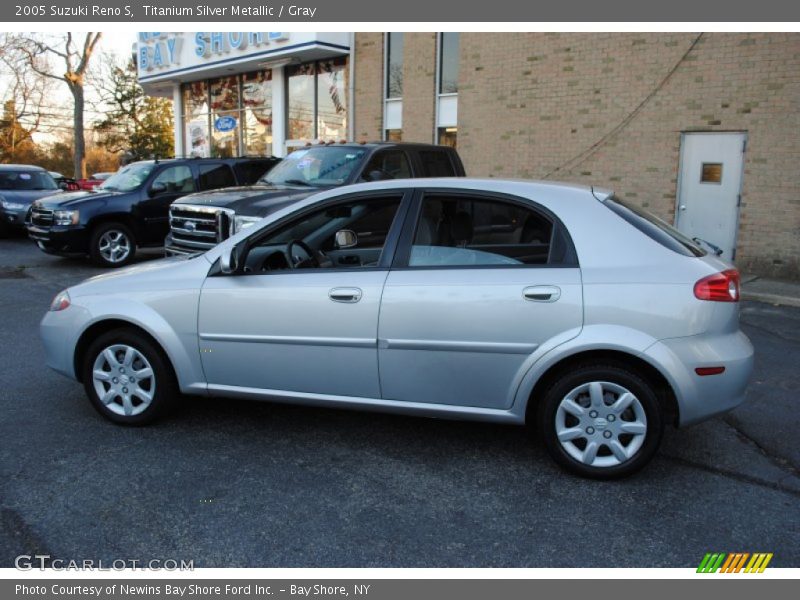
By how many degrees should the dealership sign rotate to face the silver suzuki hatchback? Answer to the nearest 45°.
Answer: approximately 45° to its left

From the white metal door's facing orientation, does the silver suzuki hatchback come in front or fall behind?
in front

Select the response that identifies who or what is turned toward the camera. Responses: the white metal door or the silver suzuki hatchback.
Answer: the white metal door

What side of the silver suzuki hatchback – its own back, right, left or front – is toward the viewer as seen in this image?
left

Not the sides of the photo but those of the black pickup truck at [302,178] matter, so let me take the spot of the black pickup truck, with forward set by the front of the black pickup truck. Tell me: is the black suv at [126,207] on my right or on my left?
on my right

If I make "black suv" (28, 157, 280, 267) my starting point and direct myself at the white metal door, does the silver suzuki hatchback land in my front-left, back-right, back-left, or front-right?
front-right

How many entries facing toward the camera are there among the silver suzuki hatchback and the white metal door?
1

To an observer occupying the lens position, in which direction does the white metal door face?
facing the viewer

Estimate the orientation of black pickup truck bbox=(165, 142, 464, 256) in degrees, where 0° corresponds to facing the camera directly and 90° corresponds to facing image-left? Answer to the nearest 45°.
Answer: approximately 45°

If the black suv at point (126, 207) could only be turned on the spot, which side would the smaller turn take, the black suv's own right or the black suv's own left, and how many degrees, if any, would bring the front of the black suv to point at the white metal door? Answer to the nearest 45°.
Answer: approximately 135° to the black suv's own left

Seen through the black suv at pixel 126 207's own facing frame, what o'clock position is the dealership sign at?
The dealership sign is roughly at 5 o'clock from the black suv.

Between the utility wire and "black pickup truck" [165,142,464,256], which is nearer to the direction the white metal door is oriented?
the black pickup truck

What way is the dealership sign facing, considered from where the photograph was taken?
facing the viewer and to the left of the viewer

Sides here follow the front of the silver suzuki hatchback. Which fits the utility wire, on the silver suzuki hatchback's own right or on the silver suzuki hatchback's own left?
on the silver suzuki hatchback's own right

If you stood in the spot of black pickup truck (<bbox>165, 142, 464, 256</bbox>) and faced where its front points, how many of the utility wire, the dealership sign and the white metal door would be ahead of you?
0

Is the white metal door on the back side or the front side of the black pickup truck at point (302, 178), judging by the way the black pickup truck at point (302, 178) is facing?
on the back side

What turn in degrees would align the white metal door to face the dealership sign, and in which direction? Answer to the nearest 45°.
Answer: approximately 90° to its right
